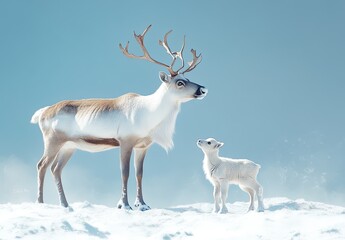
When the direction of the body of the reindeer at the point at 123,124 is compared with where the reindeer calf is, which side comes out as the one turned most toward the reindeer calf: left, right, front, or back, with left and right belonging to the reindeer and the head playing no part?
front

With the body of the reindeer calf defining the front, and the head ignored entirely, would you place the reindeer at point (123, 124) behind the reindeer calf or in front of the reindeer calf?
in front

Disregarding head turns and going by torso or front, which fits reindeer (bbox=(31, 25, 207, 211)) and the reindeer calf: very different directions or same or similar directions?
very different directions

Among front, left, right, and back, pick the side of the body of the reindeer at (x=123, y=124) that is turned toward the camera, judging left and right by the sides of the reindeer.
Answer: right

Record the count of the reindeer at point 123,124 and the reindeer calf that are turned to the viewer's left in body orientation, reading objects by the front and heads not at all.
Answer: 1

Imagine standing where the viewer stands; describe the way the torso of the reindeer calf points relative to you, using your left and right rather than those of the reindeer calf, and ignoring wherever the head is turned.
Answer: facing to the left of the viewer
